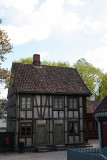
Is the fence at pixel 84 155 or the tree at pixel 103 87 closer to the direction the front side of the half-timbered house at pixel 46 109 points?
the fence

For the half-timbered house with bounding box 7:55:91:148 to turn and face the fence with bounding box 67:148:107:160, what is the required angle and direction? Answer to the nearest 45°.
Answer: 0° — it already faces it

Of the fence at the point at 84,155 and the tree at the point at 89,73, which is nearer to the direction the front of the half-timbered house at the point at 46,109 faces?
the fence

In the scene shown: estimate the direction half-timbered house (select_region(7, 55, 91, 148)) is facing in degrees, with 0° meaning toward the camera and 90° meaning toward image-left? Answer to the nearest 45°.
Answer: approximately 0°

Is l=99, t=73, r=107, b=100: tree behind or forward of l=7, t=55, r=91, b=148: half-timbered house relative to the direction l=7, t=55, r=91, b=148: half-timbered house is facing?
behind

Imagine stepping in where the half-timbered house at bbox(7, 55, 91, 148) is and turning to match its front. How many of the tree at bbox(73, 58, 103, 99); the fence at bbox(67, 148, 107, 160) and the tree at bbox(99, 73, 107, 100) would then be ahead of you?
1

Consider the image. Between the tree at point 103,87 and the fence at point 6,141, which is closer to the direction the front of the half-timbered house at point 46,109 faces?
the fence

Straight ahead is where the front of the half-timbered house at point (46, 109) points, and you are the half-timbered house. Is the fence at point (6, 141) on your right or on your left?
on your right
